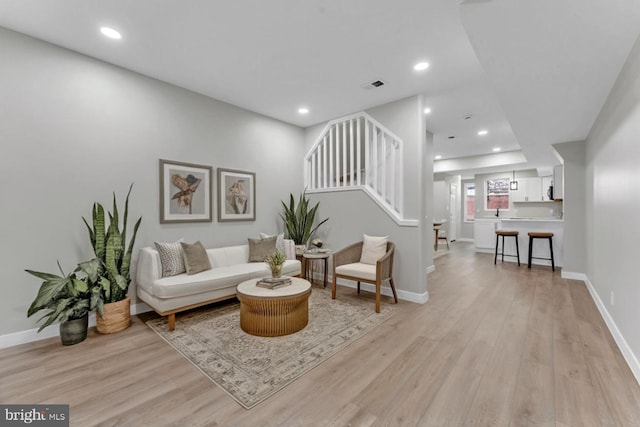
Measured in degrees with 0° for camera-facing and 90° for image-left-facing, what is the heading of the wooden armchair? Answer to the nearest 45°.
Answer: approximately 45°

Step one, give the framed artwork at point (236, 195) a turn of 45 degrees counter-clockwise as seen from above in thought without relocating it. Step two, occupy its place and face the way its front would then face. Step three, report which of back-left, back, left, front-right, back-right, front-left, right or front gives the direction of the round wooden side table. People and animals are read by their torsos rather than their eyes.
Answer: front

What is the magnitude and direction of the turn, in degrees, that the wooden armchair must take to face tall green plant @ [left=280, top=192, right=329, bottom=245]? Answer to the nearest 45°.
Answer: approximately 90° to its right

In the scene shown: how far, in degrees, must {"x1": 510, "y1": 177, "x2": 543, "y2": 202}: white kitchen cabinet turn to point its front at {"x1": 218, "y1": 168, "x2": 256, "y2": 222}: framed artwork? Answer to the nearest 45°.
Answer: approximately 45° to its right

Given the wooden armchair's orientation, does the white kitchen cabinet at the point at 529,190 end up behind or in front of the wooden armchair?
behind

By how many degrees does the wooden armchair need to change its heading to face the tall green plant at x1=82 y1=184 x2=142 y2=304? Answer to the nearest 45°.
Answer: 0° — it already faces it

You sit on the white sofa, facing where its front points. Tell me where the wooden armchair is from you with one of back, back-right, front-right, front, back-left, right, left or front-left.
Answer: front-left

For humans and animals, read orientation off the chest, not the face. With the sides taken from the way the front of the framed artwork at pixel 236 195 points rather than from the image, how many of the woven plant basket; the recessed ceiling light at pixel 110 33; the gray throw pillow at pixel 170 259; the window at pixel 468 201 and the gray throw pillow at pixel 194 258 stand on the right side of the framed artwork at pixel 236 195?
4

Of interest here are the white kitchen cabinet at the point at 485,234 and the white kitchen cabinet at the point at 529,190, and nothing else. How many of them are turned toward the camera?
2

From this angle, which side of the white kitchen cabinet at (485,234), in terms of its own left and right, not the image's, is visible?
front

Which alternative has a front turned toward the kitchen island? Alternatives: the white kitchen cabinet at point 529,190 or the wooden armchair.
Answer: the white kitchen cabinet

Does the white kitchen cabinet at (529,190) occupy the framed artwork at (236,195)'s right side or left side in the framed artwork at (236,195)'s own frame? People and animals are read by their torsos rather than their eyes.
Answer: on its left

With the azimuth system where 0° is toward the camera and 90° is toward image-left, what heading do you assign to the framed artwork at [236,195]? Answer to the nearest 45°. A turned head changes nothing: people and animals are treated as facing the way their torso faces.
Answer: approximately 315°

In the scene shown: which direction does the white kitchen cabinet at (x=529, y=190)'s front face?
toward the camera

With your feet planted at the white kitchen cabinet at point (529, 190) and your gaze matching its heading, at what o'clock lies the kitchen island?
The kitchen island is roughly at 12 o'clock from the white kitchen cabinet.
